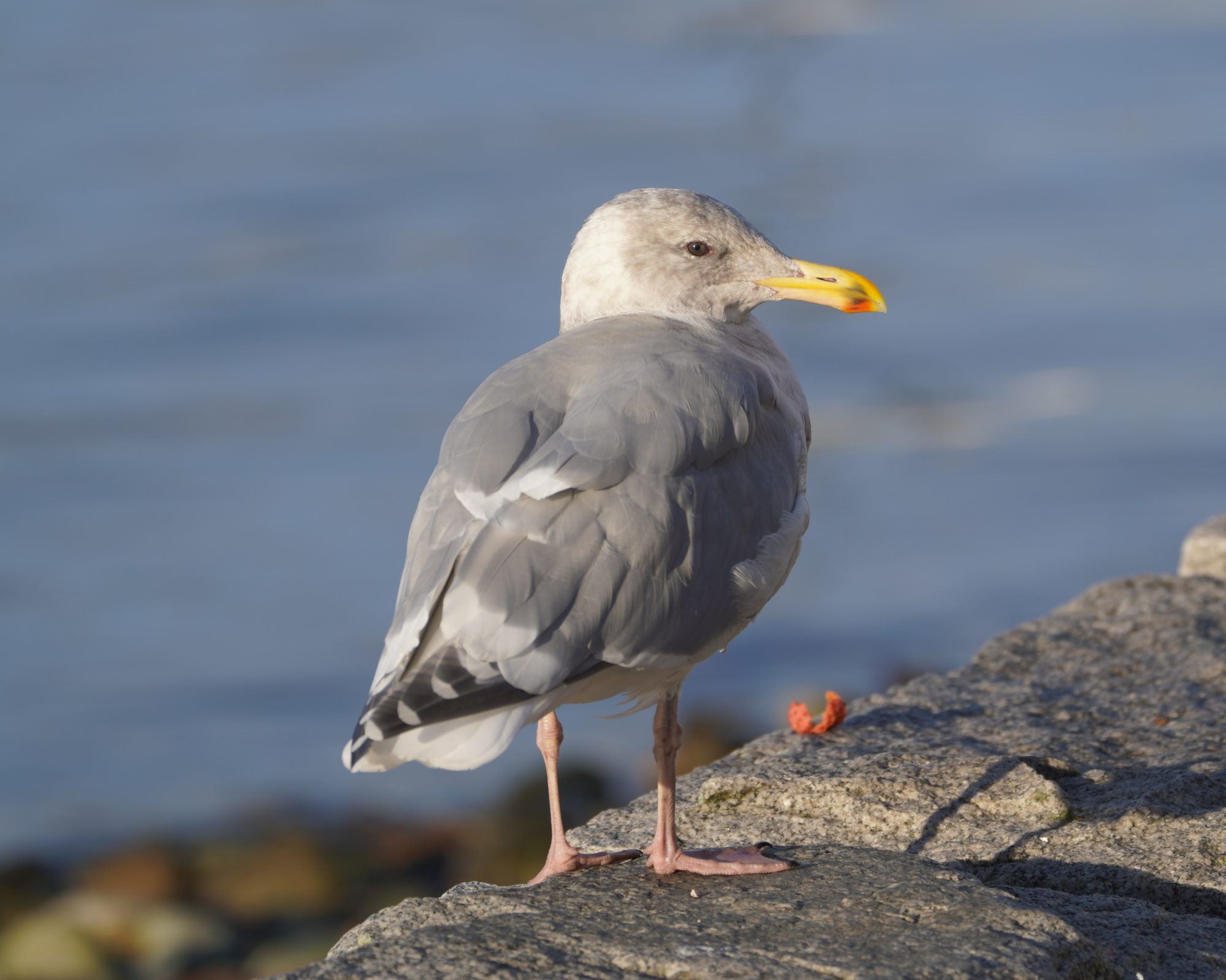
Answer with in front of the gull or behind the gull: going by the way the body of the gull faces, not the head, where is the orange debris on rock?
in front

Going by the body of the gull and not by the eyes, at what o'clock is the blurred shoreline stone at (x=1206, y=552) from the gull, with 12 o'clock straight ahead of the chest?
The blurred shoreline stone is roughly at 12 o'clock from the gull.

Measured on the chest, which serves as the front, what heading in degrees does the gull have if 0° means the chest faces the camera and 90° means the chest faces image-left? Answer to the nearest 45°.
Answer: approximately 225°
